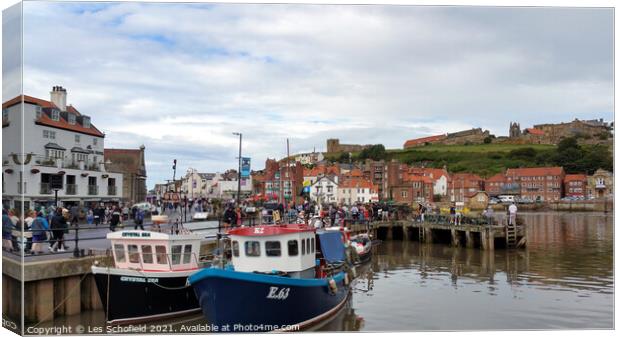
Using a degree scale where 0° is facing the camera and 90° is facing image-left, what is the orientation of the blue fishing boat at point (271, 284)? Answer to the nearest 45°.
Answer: approximately 45°

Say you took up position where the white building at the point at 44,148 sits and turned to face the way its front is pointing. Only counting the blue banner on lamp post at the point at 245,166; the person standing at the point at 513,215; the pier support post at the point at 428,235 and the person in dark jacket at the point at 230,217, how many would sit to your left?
4

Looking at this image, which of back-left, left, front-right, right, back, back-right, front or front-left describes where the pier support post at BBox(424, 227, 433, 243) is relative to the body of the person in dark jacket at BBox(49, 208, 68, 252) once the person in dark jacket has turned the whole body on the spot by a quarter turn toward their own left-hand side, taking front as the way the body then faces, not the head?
back-right

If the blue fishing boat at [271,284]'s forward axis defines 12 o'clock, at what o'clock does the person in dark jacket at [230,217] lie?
The person in dark jacket is roughly at 4 o'clock from the blue fishing boat.

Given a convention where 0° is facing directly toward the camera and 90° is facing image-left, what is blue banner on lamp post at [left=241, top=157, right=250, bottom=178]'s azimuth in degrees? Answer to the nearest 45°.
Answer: approximately 0°

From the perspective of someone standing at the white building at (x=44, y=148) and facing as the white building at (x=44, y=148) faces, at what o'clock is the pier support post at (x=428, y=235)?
The pier support post is roughly at 9 o'clock from the white building.

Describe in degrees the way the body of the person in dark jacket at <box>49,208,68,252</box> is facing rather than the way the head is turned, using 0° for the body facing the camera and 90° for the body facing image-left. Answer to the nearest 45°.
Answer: approximately 180°
